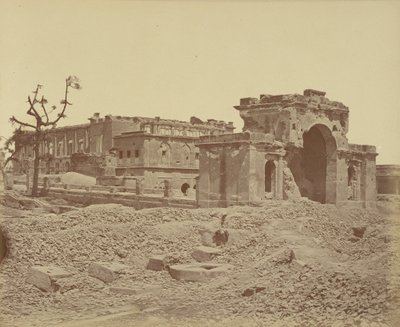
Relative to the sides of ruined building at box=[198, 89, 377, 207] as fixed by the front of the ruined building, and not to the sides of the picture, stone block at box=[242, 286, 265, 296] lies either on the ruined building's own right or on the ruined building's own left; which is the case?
on the ruined building's own right

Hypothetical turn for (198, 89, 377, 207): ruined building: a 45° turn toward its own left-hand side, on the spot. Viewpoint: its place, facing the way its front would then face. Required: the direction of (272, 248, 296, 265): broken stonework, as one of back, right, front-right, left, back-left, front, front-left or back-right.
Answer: right

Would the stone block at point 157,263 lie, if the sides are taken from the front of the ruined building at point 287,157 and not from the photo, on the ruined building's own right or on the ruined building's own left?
on the ruined building's own right

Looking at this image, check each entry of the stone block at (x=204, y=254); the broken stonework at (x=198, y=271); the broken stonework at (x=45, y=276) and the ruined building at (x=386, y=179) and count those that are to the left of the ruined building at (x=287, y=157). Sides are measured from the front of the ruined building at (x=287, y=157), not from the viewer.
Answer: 1

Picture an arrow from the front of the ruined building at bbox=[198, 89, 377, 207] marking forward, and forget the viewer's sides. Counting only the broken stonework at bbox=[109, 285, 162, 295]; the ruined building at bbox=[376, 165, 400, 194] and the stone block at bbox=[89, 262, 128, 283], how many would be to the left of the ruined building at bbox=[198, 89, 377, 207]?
1

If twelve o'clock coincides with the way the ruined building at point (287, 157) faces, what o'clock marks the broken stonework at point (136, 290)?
The broken stonework is roughly at 2 o'clock from the ruined building.

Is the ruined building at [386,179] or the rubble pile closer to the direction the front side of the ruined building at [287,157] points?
the rubble pile

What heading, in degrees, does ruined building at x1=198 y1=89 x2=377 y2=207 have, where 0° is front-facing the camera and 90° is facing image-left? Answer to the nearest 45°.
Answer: approximately 315°

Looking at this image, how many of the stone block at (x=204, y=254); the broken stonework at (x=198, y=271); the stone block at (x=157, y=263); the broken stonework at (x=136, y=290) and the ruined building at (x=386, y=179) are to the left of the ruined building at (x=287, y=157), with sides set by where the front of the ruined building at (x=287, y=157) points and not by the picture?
1

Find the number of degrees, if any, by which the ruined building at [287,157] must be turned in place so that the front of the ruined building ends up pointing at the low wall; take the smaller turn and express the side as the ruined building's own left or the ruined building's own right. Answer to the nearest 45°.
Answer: approximately 135° to the ruined building's own right

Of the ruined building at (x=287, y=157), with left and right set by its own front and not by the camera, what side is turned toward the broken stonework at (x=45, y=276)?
right
